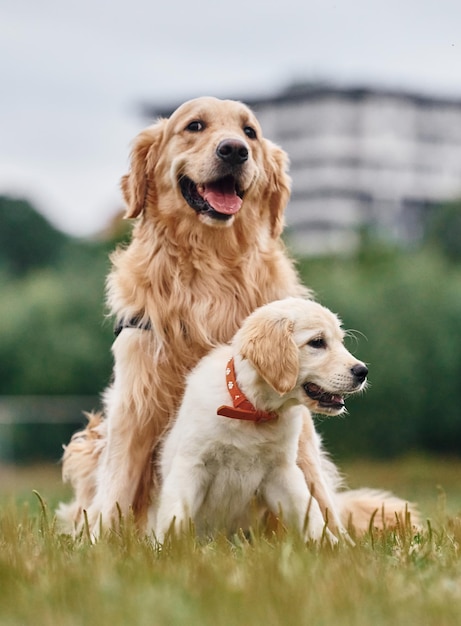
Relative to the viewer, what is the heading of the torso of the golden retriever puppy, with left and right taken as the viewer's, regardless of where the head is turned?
facing the viewer and to the right of the viewer

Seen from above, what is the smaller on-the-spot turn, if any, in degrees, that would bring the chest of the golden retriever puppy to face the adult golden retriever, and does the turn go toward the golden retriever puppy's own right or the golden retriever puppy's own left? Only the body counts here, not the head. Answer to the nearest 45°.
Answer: approximately 180°

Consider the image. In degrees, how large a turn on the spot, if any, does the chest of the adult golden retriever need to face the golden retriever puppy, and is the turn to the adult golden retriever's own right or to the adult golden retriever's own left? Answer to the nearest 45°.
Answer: approximately 45° to the adult golden retriever's own left

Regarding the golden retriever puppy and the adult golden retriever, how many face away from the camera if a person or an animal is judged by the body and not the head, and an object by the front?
0

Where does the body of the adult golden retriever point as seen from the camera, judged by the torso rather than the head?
toward the camera
